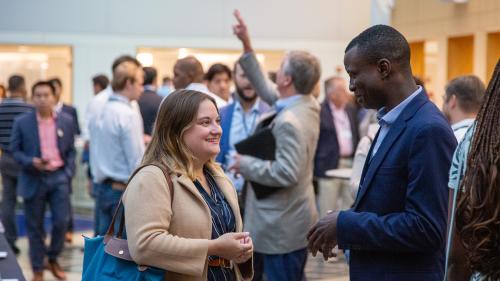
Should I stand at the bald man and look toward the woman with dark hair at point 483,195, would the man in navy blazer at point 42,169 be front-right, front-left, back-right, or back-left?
back-right

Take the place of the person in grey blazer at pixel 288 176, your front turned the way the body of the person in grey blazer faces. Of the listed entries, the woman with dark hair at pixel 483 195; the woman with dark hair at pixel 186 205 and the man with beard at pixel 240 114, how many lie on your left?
2

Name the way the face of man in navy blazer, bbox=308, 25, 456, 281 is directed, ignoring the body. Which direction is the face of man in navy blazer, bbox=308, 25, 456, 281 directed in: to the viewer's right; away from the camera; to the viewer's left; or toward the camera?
to the viewer's left

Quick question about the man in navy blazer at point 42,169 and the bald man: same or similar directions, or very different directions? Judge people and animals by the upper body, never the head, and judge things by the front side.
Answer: very different directions

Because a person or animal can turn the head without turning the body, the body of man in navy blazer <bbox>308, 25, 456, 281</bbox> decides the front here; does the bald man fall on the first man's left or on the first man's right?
on the first man's right

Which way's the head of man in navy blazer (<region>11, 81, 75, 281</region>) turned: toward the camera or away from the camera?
toward the camera

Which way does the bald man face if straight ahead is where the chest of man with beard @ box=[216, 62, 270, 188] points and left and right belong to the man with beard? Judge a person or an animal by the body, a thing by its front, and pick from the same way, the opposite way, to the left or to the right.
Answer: the opposite way

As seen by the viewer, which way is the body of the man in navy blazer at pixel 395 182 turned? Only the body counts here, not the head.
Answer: to the viewer's left

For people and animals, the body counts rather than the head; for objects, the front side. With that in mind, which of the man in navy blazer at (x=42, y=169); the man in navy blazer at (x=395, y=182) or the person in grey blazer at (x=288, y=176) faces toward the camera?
the man in navy blazer at (x=42, y=169)

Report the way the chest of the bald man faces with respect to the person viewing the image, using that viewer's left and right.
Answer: facing away from the viewer

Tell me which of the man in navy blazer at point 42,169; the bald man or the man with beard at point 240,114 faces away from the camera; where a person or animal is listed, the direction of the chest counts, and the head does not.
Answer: the bald man

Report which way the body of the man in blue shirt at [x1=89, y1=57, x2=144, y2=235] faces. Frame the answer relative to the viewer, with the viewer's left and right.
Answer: facing away from the viewer and to the right of the viewer

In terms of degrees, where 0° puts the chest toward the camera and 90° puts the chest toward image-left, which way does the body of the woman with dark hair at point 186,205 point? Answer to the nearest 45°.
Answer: approximately 315°

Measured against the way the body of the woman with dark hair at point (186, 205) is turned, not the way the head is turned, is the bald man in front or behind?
behind

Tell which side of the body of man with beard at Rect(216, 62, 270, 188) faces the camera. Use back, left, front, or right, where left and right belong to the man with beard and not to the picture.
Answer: front

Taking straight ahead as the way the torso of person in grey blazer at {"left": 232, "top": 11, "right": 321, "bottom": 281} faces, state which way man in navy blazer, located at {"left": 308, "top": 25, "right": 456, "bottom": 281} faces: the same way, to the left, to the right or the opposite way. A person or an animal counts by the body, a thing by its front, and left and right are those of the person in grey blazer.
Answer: the same way
